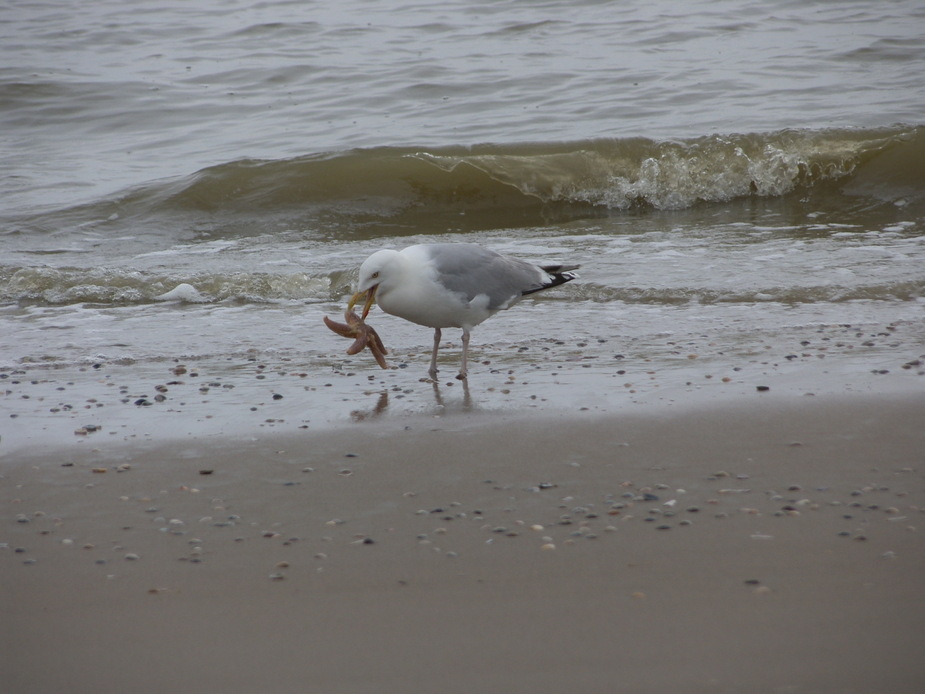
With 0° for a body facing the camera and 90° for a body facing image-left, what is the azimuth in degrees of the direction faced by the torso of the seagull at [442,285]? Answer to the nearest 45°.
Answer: approximately 90°
